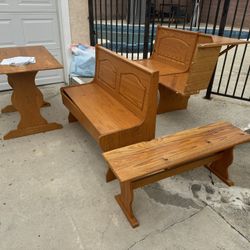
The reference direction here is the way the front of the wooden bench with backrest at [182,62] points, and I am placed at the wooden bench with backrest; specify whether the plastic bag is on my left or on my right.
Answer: on my right

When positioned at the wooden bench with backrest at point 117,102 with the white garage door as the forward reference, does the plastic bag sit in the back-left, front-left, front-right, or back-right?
front-right

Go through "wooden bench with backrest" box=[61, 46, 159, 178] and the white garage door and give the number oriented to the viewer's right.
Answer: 0

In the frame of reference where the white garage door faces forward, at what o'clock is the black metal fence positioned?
The black metal fence is roughly at 9 o'clock from the white garage door.

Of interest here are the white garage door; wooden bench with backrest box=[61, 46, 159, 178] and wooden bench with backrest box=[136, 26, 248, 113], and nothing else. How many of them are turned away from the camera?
0

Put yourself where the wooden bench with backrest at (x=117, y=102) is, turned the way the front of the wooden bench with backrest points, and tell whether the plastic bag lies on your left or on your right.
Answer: on your right

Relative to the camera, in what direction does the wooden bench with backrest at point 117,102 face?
facing the viewer and to the left of the viewer

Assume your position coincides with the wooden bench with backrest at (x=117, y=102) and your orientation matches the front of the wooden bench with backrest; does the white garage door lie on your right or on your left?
on your right

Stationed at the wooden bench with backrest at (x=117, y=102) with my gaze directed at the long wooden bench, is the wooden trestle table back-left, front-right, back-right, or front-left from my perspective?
back-right

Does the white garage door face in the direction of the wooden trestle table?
yes

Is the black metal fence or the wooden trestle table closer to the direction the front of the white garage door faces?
the wooden trestle table

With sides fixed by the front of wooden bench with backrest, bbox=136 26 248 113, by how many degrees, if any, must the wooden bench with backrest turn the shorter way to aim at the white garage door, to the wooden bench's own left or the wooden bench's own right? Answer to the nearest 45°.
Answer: approximately 45° to the wooden bench's own right

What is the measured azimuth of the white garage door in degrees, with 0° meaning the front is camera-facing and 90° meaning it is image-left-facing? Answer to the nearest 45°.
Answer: approximately 0°
